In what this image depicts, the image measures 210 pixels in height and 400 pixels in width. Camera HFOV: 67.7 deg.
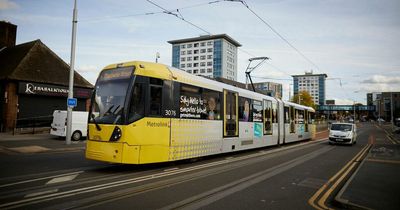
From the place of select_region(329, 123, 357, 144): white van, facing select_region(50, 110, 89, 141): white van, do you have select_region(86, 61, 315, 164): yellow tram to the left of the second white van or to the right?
left

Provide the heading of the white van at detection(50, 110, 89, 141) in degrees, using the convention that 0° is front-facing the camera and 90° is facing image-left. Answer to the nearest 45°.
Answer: approximately 225°

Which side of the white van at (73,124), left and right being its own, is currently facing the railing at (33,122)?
left

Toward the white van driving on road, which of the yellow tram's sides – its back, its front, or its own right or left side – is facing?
back

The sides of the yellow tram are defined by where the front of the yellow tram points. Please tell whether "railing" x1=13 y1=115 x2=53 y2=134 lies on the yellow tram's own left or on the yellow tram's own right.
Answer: on the yellow tram's own right
